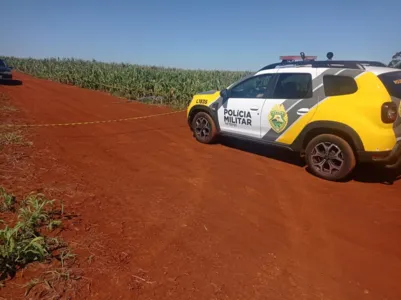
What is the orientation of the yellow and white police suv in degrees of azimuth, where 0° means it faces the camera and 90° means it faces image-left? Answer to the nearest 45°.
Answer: approximately 135°
